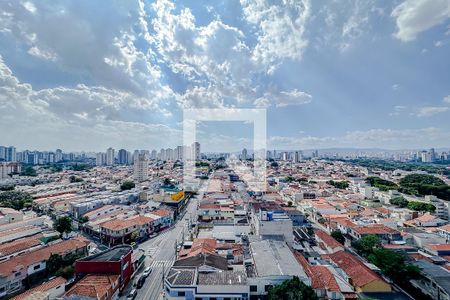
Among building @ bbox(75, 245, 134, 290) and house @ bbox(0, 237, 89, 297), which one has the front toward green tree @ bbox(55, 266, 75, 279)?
house @ bbox(0, 237, 89, 297)

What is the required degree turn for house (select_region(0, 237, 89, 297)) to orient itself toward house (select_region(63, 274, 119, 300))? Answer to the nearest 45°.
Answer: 0° — it already faces it

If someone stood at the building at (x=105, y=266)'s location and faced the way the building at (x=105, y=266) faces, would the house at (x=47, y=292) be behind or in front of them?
behind

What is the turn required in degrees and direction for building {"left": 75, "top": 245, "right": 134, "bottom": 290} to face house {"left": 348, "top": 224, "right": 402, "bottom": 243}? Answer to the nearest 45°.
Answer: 0° — it already faces it

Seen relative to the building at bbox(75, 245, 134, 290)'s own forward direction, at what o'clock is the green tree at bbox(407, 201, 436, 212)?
The green tree is roughly at 12 o'clock from the building.

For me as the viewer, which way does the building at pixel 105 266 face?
facing to the right of the viewer

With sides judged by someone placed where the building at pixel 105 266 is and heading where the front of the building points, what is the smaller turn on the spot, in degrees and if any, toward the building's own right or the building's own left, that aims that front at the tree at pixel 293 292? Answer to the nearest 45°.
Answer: approximately 45° to the building's own right

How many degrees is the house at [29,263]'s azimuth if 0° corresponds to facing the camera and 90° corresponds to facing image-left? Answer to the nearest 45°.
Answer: approximately 315°
